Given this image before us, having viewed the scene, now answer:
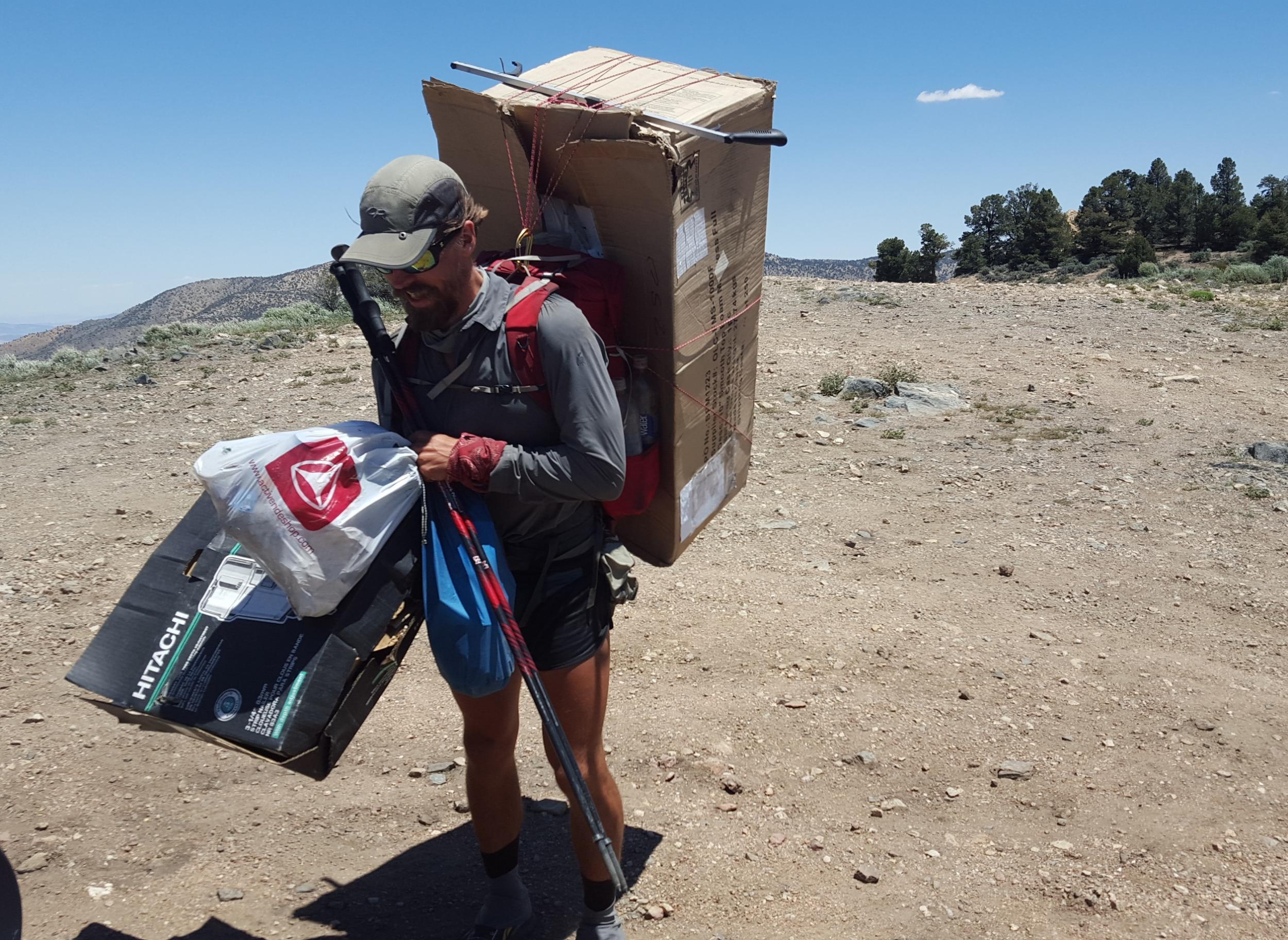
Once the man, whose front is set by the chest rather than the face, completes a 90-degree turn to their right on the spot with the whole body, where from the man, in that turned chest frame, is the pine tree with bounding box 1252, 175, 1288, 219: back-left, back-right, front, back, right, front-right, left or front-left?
right

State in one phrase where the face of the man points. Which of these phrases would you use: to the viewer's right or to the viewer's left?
to the viewer's left

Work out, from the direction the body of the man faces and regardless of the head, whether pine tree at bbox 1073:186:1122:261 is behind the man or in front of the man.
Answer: behind

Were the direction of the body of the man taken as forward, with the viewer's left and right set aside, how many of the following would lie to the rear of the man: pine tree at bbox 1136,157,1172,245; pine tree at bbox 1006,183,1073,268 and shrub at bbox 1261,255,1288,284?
3

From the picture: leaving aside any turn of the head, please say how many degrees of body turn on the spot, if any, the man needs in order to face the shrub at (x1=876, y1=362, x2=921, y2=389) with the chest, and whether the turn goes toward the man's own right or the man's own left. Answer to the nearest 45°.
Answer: approximately 180°

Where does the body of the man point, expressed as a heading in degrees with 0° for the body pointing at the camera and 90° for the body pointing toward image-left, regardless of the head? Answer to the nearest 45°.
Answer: approximately 45°

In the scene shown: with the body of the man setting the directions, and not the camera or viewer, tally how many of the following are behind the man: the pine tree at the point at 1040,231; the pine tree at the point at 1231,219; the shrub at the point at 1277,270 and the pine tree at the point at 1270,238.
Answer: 4

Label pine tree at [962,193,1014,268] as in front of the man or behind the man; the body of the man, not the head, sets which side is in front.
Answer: behind

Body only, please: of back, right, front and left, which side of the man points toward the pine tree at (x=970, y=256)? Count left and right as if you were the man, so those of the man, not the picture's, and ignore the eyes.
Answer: back

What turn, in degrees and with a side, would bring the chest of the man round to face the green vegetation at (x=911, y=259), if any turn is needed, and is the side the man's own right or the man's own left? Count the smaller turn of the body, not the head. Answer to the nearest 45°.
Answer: approximately 180°

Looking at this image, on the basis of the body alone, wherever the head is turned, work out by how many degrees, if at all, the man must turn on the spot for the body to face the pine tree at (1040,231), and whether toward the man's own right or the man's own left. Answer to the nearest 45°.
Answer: approximately 180°

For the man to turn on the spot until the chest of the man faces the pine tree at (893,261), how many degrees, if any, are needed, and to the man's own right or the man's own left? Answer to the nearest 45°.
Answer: approximately 180°

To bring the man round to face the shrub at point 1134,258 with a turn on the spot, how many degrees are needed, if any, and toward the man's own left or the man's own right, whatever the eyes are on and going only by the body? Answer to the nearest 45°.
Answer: approximately 180°

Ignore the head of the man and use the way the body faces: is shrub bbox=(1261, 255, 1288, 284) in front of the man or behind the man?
behind

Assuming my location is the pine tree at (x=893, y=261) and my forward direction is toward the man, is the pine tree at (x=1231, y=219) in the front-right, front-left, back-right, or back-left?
back-left

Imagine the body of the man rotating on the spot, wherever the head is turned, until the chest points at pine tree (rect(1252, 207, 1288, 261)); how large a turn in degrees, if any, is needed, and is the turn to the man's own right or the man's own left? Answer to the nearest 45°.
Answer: approximately 180°

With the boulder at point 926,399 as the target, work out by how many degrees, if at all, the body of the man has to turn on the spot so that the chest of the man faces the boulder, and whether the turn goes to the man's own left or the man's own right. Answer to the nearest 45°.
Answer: approximately 180°
